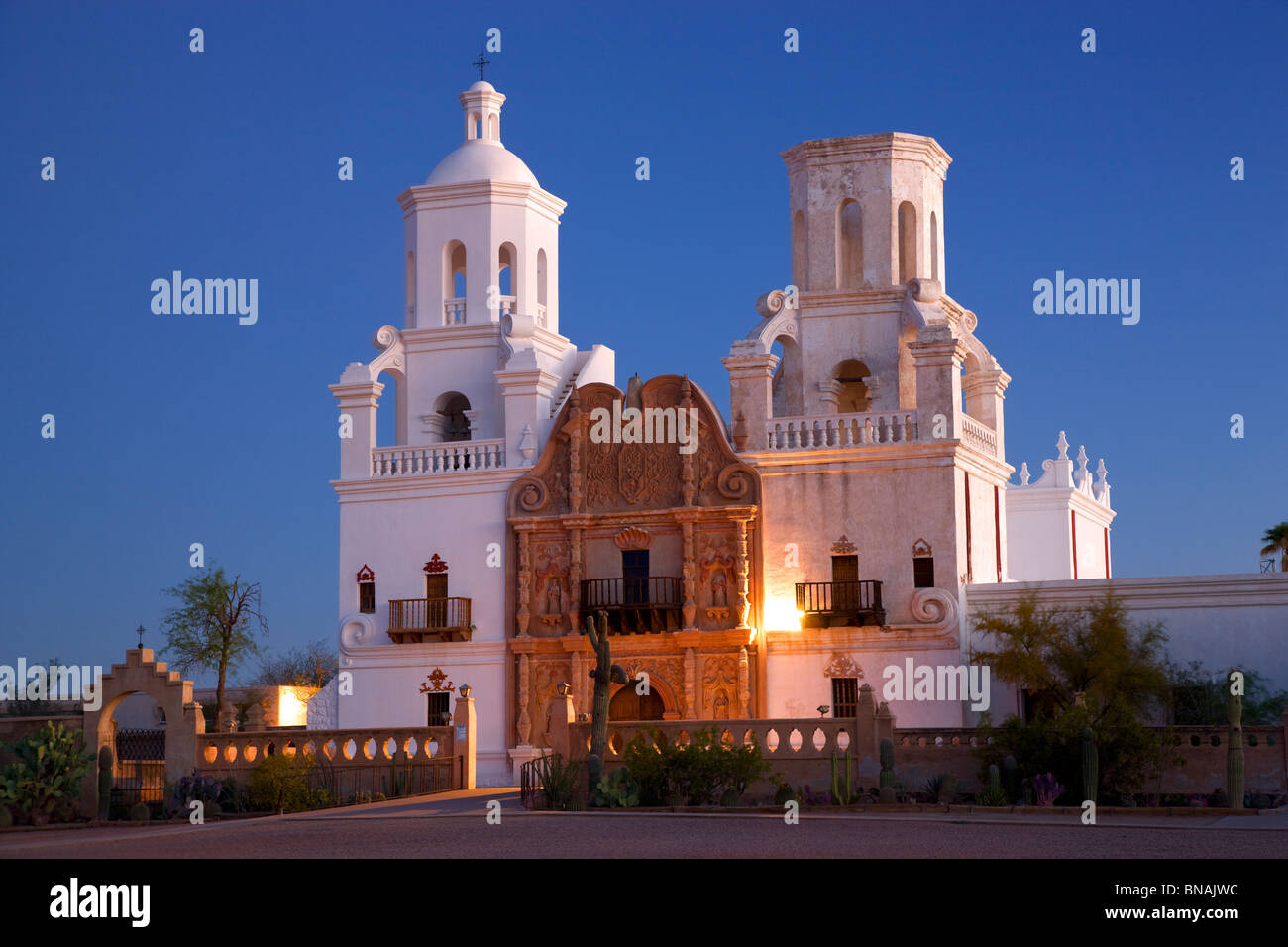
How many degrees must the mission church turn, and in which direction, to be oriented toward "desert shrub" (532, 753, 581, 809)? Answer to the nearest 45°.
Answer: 0° — it already faces it

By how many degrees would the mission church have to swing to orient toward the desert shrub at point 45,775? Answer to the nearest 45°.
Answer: approximately 45° to its right

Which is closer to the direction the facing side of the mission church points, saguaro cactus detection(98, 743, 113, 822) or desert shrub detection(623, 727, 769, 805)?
the desert shrub

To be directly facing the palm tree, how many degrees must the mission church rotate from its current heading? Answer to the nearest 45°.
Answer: approximately 135° to its left

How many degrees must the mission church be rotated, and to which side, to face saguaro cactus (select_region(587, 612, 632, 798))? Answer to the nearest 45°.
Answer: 0° — it already faces it

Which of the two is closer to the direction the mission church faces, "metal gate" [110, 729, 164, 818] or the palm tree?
the metal gate

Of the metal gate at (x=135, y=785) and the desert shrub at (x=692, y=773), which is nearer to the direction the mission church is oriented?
the desert shrub

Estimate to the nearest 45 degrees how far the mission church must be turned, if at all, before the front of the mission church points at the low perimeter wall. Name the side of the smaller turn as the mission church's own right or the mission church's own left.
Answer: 0° — it already faces it

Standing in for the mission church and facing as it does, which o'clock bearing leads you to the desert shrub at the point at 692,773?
The desert shrub is roughly at 12 o'clock from the mission church.

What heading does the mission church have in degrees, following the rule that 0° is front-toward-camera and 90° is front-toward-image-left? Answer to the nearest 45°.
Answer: approximately 0°
